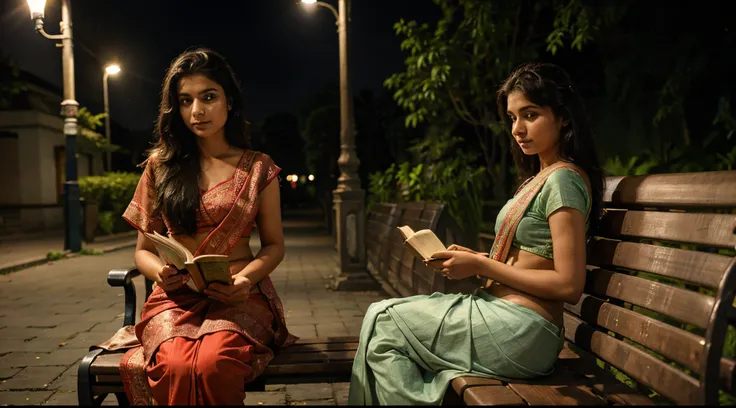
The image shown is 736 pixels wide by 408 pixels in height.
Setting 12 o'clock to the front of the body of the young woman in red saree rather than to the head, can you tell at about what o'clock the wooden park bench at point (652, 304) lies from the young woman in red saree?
The wooden park bench is roughly at 10 o'clock from the young woman in red saree.

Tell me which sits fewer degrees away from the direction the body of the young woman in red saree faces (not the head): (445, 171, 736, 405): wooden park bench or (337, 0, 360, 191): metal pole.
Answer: the wooden park bench

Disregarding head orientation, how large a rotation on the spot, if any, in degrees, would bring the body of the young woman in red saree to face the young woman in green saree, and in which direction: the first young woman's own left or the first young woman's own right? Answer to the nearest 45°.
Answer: approximately 45° to the first young woman's own left

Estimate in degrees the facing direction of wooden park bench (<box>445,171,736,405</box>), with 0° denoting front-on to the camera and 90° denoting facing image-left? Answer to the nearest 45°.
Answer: approximately 45°

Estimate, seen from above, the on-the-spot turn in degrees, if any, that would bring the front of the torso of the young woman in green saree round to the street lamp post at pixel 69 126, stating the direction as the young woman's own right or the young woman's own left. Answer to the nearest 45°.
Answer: approximately 45° to the young woman's own right

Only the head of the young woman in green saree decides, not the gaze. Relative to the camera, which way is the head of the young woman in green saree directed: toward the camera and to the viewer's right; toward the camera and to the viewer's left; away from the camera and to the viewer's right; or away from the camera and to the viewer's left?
toward the camera and to the viewer's left

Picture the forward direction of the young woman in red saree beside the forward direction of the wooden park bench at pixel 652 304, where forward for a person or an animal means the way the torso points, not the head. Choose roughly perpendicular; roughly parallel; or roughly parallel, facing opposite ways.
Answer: roughly perpendicular

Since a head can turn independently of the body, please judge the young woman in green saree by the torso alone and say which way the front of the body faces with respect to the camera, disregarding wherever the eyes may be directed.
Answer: to the viewer's left

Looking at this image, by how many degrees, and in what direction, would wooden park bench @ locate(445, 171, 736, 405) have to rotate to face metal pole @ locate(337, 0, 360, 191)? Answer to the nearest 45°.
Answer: approximately 90° to its right
